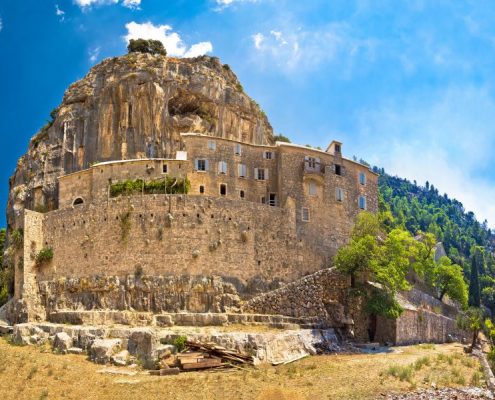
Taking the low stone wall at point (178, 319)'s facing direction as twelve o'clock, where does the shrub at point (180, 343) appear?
The shrub is roughly at 12 o'clock from the low stone wall.

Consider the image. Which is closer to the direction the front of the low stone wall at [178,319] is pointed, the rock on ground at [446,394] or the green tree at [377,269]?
the rock on ground

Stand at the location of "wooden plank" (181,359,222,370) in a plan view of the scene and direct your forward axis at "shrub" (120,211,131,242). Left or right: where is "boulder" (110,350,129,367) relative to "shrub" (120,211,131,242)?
left

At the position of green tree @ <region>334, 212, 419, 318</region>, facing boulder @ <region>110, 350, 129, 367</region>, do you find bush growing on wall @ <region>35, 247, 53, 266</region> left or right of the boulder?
right

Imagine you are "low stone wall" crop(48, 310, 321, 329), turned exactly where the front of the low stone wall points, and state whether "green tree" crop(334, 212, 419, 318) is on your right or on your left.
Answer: on your left
